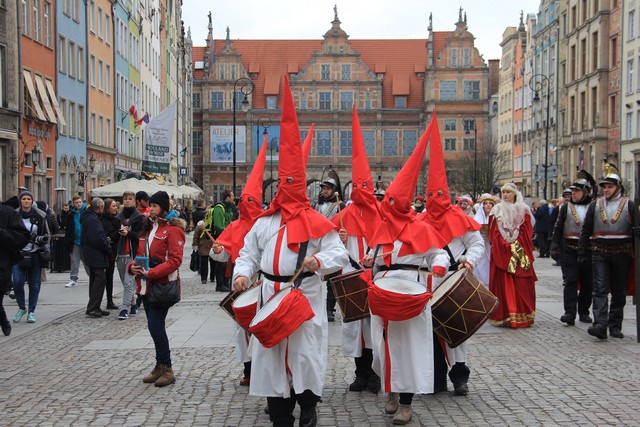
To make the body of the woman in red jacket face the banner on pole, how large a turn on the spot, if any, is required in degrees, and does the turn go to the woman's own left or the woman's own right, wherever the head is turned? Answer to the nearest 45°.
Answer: approximately 135° to the woman's own right

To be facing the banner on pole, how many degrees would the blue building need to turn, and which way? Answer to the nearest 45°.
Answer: approximately 90° to its left

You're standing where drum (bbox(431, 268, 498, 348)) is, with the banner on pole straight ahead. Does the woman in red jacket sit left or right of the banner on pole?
left

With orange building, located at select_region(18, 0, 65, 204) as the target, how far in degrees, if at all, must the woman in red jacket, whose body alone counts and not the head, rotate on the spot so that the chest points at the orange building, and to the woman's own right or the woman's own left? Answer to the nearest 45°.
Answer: approximately 135° to the woman's own right

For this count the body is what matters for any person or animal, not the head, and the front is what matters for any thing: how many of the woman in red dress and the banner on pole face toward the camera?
2

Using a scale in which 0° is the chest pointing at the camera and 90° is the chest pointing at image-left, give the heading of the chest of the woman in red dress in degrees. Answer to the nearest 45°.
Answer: approximately 0°
